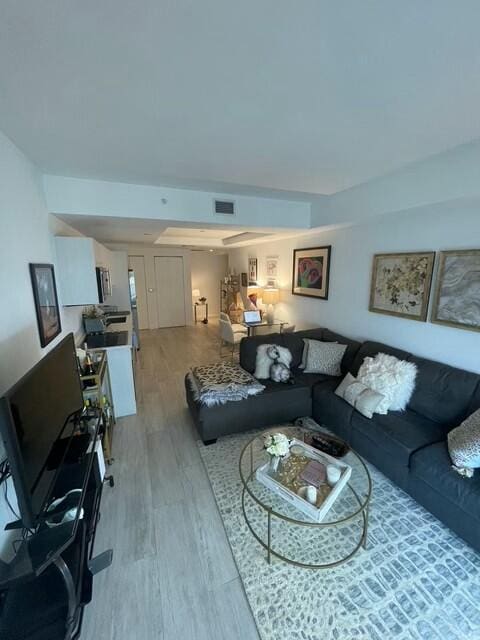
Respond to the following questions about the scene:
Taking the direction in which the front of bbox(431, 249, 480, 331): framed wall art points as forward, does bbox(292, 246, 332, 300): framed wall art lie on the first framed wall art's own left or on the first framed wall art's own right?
on the first framed wall art's own right

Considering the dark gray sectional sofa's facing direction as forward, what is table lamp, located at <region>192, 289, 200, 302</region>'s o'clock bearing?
The table lamp is roughly at 3 o'clock from the dark gray sectional sofa.

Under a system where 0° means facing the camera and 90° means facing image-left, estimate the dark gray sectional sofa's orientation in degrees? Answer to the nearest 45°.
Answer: approximately 45°

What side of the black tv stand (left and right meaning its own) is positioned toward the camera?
right

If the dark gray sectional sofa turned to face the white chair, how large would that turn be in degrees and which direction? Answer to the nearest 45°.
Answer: approximately 90° to its right

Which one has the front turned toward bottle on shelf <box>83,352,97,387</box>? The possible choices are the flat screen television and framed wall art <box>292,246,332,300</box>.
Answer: the framed wall art

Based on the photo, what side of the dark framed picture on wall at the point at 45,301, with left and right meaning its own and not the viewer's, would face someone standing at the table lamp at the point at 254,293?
left

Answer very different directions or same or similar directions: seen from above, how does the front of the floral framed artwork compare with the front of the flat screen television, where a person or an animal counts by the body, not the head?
very different directions

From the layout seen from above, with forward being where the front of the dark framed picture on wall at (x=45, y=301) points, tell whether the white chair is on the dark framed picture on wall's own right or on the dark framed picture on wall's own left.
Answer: on the dark framed picture on wall's own left

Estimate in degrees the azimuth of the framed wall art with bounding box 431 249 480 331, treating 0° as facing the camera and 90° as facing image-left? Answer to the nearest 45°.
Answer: approximately 45°
